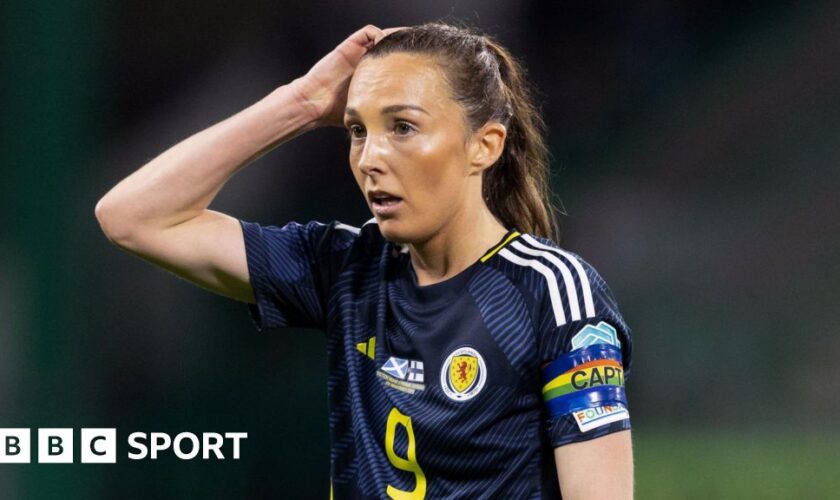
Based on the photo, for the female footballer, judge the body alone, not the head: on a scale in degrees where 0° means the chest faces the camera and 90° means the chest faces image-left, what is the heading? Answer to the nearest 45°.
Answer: approximately 45°
